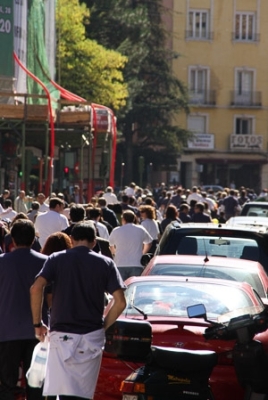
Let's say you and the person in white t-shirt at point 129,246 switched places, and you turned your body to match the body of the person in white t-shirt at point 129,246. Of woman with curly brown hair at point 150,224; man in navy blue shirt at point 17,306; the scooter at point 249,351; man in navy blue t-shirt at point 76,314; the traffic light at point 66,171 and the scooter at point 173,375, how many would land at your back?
4

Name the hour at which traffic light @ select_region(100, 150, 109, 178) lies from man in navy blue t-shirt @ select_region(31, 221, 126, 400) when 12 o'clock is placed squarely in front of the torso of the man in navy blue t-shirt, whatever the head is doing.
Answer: The traffic light is roughly at 12 o'clock from the man in navy blue t-shirt.

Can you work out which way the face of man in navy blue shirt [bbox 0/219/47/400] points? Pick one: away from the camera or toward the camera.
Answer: away from the camera

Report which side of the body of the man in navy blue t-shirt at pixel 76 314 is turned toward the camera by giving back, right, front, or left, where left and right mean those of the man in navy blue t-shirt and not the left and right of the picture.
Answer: back

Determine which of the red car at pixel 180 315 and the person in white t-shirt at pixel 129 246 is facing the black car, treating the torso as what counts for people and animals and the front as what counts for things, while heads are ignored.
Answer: the red car

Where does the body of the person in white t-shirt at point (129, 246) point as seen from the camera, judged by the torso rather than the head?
away from the camera

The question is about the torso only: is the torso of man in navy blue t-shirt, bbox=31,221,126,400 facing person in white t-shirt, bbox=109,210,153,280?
yes

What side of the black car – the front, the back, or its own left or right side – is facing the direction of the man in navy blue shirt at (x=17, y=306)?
back

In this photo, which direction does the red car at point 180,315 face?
away from the camera

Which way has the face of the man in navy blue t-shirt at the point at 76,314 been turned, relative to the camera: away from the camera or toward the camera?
away from the camera

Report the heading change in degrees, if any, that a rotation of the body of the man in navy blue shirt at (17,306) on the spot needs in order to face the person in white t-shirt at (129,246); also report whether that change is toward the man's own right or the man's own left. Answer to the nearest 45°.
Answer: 0° — they already face them

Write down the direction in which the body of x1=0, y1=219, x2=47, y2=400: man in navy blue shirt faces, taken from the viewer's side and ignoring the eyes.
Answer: away from the camera

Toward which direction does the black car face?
away from the camera
